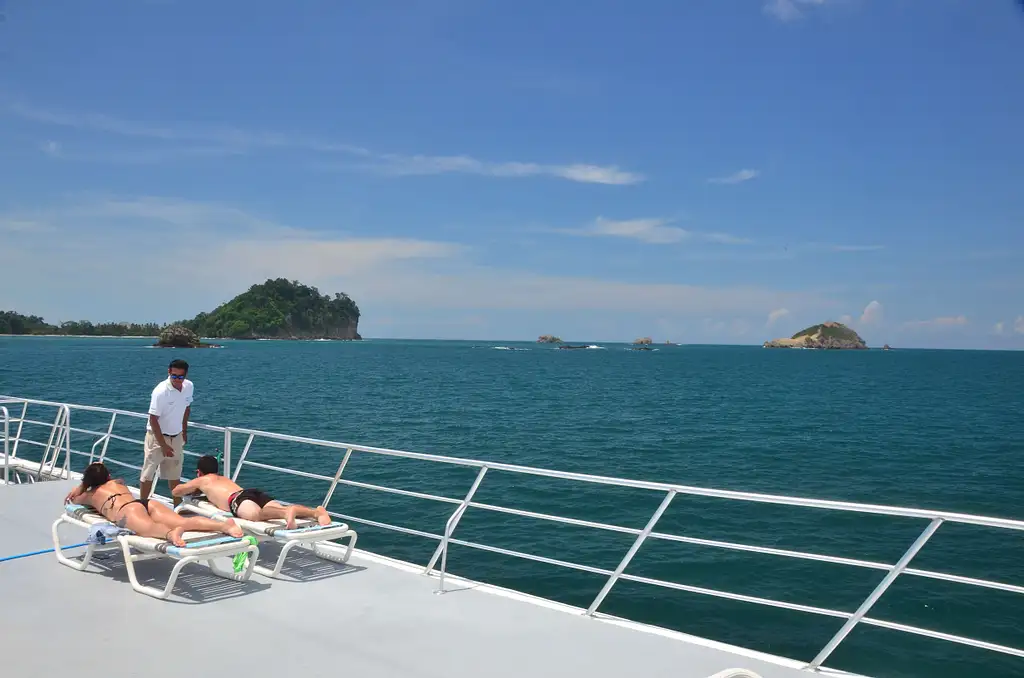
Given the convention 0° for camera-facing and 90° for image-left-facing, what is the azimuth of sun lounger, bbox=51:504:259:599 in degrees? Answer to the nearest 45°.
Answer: approximately 315°

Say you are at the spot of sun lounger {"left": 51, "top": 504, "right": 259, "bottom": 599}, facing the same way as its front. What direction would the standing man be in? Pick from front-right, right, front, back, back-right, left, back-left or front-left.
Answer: back-left
